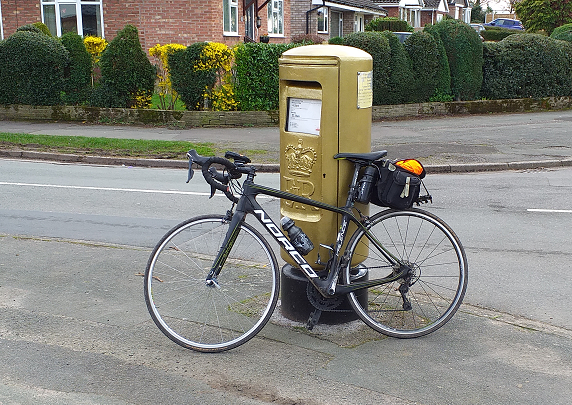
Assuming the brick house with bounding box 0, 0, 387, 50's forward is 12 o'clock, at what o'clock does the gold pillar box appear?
The gold pillar box is roughly at 12 o'clock from the brick house.

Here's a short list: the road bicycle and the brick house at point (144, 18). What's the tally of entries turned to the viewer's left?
1

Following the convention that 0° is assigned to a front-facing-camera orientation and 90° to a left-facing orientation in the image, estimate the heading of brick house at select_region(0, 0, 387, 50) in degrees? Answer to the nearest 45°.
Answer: approximately 0°

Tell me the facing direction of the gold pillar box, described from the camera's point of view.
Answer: facing the viewer and to the left of the viewer

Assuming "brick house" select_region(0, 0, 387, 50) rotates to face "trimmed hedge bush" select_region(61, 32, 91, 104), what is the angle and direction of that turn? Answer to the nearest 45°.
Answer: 0° — it already faces it

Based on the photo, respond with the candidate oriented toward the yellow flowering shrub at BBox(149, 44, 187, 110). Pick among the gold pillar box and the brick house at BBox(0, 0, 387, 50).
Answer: the brick house

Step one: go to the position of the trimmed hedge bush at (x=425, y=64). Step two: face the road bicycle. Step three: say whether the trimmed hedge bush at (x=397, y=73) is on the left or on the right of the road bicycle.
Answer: right

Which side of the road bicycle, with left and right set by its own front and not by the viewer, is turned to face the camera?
left

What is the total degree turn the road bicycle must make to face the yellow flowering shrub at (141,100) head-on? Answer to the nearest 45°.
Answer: approximately 90° to its right

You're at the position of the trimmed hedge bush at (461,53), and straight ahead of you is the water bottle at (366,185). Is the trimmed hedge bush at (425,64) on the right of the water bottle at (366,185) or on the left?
right

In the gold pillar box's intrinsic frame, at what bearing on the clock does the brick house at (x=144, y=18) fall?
The brick house is roughly at 4 o'clock from the gold pillar box.

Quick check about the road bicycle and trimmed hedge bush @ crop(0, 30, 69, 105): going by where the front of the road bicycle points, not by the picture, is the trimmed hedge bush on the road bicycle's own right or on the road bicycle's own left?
on the road bicycle's own right

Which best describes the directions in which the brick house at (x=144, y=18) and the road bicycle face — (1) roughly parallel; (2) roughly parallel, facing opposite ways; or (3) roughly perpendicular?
roughly perpendicular
